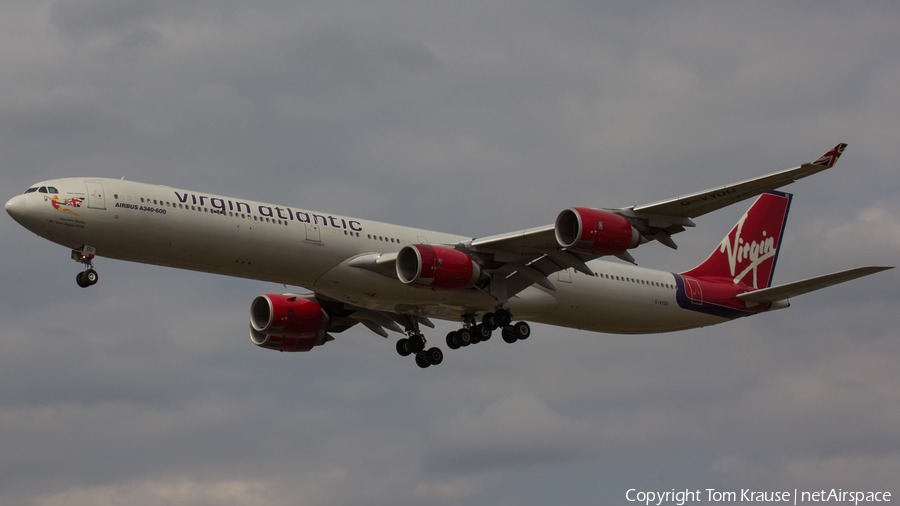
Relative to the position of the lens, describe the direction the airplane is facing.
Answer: facing the viewer and to the left of the viewer
